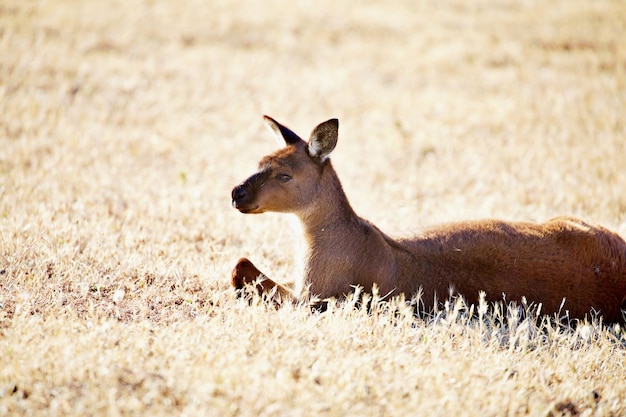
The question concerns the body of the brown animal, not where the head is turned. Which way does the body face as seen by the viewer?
to the viewer's left
